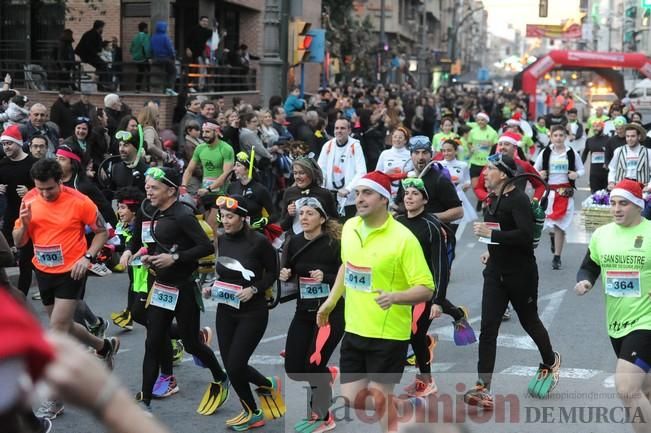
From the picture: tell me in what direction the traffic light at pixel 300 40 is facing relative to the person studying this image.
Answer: facing the viewer and to the right of the viewer
